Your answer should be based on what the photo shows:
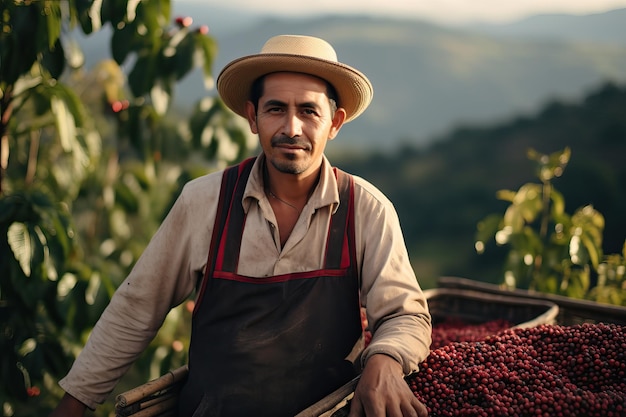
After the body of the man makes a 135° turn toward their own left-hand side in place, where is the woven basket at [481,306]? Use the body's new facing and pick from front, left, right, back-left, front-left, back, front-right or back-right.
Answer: front

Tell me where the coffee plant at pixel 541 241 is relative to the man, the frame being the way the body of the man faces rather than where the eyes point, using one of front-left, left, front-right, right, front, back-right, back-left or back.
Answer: back-left

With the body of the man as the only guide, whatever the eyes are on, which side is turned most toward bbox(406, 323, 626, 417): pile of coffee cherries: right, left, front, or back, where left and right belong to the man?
left

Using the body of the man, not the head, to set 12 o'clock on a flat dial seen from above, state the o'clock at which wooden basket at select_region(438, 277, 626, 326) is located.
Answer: The wooden basket is roughly at 8 o'clock from the man.

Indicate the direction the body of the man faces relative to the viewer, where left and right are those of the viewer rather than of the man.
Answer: facing the viewer

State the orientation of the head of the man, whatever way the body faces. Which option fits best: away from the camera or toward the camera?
toward the camera

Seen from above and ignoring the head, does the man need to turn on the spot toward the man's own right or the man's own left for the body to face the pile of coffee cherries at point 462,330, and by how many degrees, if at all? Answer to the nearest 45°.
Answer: approximately 135° to the man's own left
